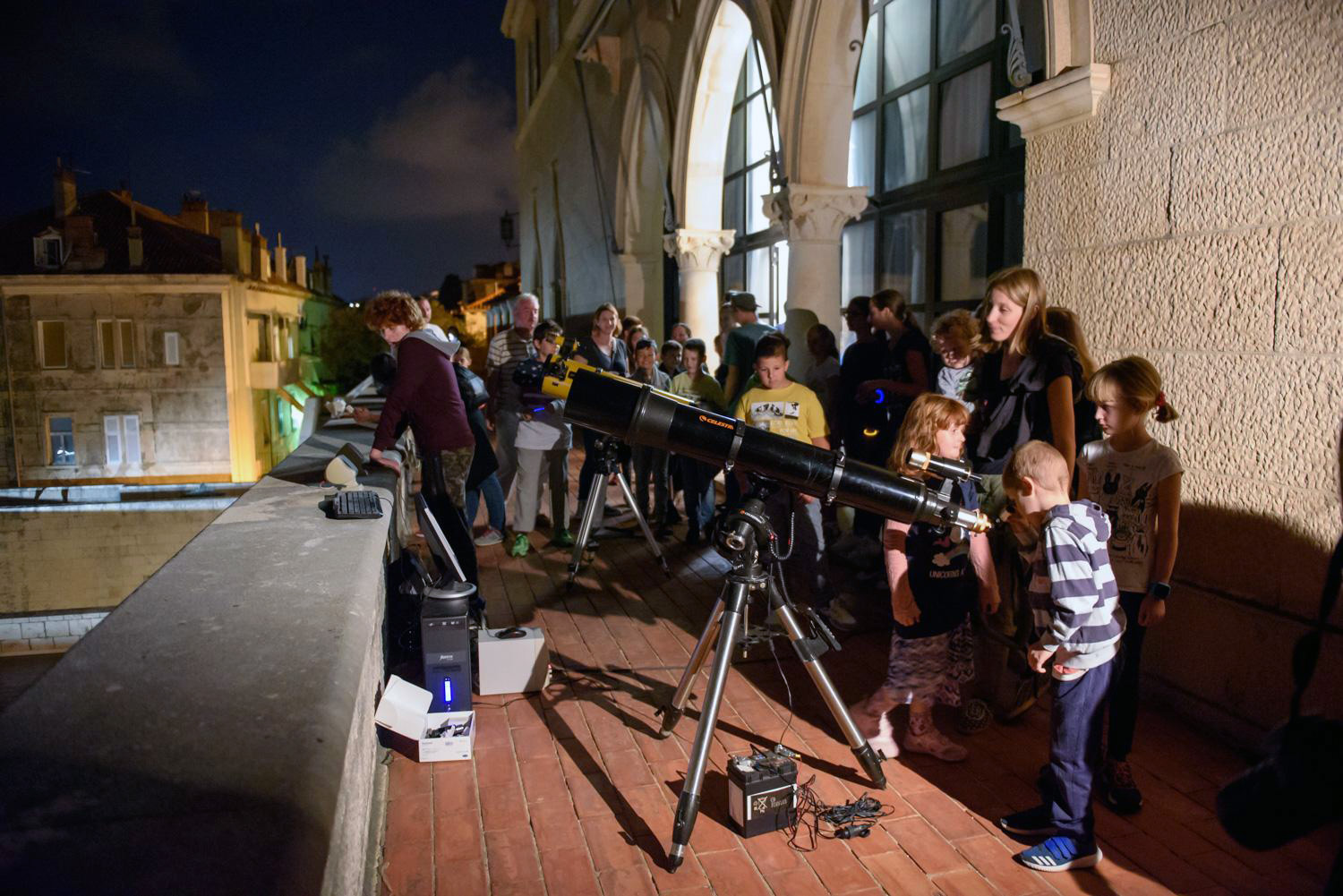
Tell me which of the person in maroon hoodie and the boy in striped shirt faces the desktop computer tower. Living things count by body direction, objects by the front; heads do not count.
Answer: the boy in striped shirt

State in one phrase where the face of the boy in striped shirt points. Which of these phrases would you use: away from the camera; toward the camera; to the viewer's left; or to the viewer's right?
to the viewer's left

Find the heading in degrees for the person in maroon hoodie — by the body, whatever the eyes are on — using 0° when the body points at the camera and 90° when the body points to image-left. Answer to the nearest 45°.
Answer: approximately 90°

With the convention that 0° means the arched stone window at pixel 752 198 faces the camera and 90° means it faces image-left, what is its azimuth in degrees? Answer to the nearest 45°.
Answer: approximately 45°

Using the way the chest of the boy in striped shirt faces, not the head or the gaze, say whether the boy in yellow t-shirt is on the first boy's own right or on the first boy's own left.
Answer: on the first boy's own right

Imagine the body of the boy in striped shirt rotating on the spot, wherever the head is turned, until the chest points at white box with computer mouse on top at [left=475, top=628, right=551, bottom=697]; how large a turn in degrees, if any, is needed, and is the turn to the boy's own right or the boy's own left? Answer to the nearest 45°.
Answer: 0° — they already face it

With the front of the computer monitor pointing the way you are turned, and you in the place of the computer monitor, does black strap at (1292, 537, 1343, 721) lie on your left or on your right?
on your right

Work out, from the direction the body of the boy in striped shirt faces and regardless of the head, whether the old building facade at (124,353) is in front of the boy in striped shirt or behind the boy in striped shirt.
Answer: in front

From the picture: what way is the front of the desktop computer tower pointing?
toward the camera

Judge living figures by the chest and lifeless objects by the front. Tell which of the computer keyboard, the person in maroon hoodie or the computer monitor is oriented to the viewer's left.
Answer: the person in maroon hoodie

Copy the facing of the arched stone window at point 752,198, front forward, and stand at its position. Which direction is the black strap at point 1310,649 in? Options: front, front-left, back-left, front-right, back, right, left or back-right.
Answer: front-left

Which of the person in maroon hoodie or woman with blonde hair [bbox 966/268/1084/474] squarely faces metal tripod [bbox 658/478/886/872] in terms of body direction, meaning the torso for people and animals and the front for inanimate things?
the woman with blonde hair

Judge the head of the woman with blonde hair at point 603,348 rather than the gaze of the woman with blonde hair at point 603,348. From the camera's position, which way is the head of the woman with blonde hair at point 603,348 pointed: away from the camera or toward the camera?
toward the camera

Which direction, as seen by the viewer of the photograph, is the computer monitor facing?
facing to the right of the viewer

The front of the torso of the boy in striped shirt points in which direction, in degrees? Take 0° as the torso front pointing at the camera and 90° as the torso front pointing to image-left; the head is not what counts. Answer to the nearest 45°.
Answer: approximately 90°
